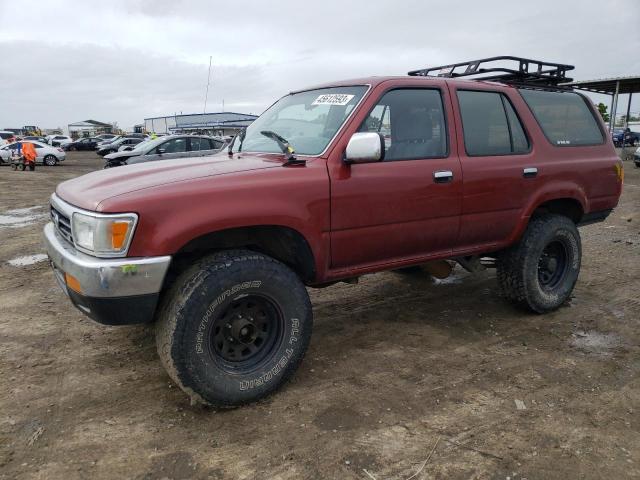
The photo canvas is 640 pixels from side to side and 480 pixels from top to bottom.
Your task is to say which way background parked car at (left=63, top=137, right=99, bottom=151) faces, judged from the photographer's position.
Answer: facing to the left of the viewer

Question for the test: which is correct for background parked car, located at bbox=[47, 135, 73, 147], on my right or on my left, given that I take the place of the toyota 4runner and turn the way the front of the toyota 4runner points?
on my right

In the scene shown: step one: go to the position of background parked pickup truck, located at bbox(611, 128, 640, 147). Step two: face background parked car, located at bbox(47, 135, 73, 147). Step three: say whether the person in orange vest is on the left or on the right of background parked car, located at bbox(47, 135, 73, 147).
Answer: left

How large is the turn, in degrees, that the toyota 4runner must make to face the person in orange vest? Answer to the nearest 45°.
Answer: approximately 90° to its right
